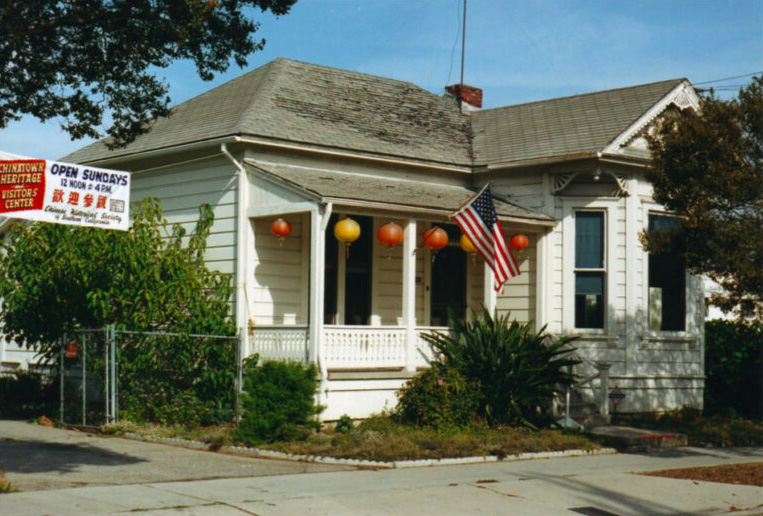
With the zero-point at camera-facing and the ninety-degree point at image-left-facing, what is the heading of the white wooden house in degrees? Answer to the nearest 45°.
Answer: approximately 315°

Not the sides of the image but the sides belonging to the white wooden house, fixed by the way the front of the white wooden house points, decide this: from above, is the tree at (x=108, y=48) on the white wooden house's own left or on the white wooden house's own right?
on the white wooden house's own right

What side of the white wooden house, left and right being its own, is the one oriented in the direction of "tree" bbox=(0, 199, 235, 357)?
right

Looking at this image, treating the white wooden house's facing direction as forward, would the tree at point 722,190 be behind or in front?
in front

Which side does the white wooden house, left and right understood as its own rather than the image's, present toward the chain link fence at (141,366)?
right
